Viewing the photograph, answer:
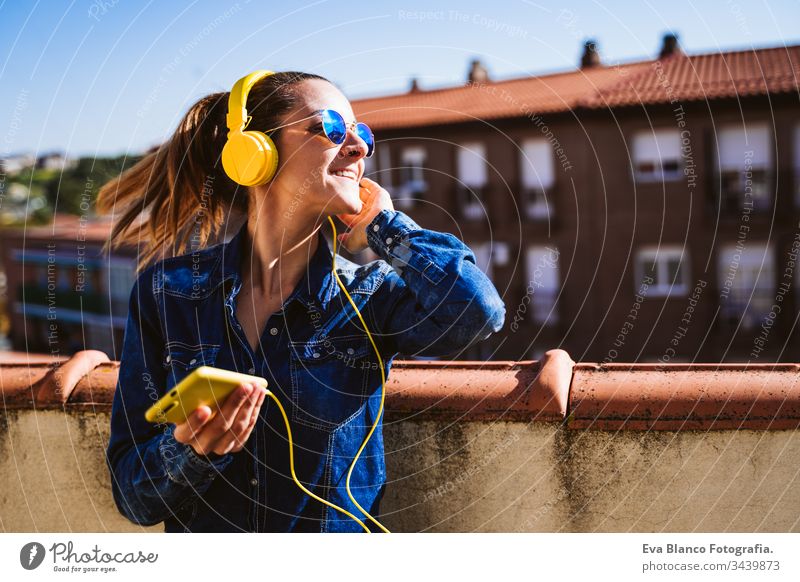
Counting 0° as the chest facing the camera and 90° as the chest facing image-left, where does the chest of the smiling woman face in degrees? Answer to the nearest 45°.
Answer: approximately 0°

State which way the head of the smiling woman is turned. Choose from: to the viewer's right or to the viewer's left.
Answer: to the viewer's right

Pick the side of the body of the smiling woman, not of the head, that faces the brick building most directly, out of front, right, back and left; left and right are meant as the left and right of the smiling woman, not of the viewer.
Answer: back
